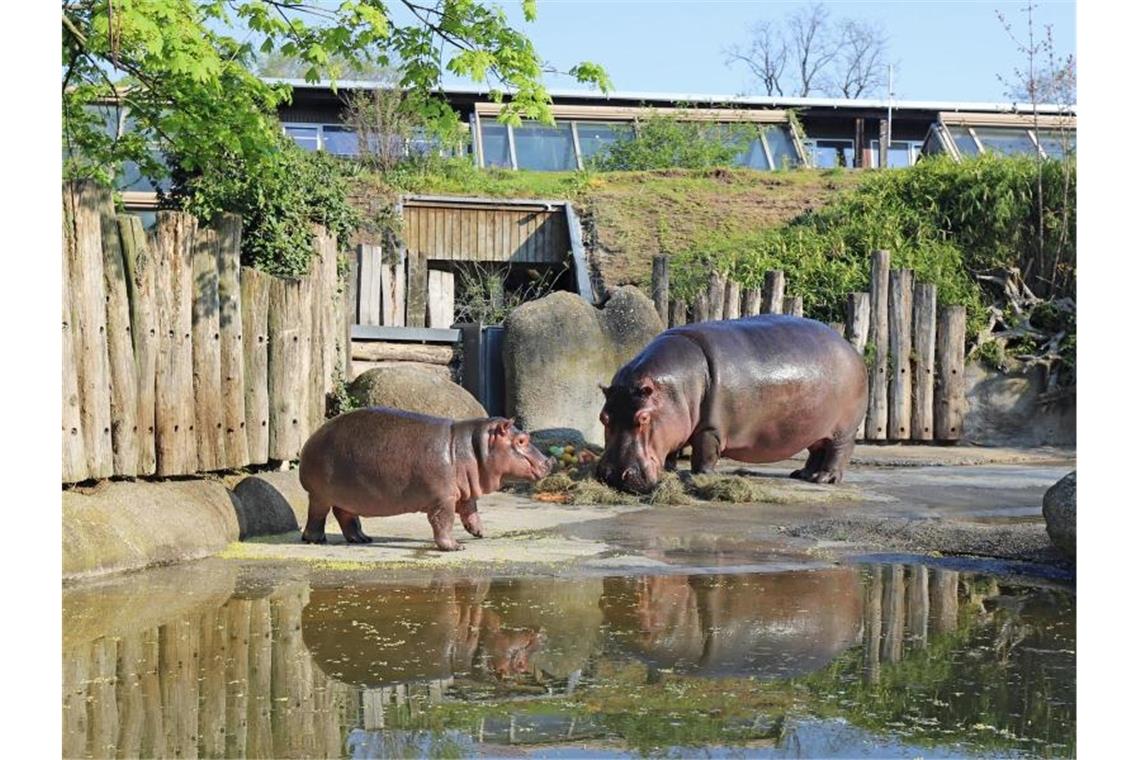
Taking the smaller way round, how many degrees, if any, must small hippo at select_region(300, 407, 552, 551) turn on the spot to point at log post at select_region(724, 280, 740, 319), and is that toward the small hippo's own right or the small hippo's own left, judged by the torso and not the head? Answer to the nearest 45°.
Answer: approximately 45° to the small hippo's own left

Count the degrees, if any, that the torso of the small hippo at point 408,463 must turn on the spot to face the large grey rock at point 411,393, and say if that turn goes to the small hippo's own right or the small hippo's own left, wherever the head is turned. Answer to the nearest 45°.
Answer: approximately 90° to the small hippo's own left

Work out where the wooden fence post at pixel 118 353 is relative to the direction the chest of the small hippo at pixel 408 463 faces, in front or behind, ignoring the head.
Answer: behind

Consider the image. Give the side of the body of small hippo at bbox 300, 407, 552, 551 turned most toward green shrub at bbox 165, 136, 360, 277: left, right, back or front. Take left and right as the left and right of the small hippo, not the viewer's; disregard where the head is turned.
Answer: left

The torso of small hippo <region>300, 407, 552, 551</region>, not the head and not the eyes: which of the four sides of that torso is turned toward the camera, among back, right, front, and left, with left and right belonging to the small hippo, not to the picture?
right

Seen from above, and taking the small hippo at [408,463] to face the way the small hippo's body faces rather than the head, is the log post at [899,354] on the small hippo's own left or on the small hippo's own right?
on the small hippo's own left

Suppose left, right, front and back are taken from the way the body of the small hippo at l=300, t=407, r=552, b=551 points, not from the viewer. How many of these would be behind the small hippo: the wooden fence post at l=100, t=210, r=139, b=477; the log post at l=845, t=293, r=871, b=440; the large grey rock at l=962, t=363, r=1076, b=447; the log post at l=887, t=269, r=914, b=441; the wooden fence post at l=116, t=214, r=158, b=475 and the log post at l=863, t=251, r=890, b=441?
2

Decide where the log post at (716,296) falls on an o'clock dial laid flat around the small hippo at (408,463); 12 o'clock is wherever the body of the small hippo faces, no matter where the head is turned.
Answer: The log post is roughly at 10 o'clock from the small hippo.

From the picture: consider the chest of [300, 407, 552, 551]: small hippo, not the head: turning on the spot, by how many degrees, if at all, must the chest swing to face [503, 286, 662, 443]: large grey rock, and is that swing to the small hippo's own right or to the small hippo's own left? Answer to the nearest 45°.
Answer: approximately 90° to the small hippo's own left

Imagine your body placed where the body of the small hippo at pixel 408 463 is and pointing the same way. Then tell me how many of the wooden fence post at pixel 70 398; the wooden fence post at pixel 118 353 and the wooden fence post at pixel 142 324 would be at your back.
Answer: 3

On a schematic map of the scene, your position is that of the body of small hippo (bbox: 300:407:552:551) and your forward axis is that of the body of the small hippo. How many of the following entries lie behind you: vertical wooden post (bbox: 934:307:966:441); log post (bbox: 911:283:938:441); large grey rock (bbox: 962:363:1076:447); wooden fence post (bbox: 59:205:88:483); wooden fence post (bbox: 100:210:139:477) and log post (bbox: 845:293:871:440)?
2

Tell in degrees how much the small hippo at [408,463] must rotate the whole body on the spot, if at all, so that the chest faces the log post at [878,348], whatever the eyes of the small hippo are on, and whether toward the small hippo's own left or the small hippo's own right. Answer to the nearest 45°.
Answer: approximately 45° to the small hippo's own left

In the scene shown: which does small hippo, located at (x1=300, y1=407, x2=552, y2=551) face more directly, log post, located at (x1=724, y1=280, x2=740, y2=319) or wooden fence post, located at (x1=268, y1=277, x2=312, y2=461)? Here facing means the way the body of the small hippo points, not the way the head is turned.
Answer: the log post

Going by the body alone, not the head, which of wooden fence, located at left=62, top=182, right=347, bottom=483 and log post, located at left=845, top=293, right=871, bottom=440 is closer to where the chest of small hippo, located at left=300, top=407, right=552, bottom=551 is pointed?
the log post

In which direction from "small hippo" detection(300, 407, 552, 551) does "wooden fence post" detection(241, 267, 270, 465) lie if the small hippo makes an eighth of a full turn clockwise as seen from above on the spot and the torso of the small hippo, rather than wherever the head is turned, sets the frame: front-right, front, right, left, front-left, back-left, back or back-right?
back

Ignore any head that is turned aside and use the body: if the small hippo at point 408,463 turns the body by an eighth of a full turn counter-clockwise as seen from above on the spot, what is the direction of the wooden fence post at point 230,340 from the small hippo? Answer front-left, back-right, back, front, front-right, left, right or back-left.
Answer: left

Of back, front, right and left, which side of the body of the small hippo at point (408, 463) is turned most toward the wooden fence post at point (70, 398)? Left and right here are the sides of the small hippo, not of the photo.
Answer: back

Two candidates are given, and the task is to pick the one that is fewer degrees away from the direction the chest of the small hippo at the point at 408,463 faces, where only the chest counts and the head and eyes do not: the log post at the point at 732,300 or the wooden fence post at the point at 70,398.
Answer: the log post
